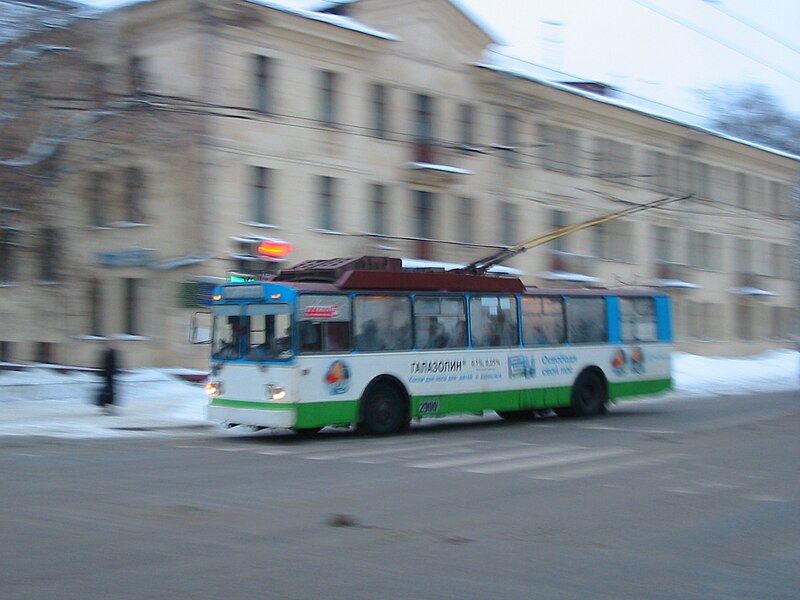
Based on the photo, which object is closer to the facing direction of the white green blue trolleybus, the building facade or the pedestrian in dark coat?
the pedestrian in dark coat

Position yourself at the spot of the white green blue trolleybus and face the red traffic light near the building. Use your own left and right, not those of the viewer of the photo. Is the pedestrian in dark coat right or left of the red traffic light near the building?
left

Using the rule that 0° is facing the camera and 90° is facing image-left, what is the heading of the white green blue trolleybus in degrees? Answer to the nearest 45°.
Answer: approximately 45°

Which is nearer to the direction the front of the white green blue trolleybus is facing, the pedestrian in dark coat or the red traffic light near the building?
the pedestrian in dark coat

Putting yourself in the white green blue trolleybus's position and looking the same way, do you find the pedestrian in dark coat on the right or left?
on its right

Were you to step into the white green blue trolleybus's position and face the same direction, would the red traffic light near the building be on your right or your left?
on your right

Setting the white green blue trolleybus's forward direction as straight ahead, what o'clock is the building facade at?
The building facade is roughly at 4 o'clock from the white green blue trolleybus.
